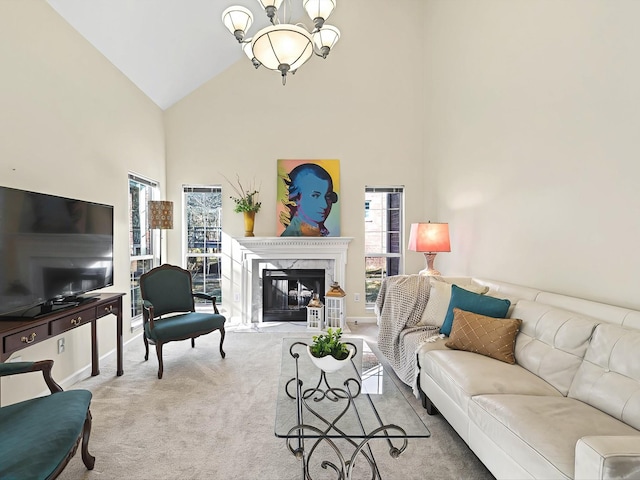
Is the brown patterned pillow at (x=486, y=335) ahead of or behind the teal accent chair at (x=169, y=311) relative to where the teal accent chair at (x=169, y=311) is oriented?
ahead

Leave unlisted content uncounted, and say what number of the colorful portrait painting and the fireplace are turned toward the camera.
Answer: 2

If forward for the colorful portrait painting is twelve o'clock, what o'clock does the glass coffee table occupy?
The glass coffee table is roughly at 12 o'clock from the colorful portrait painting.

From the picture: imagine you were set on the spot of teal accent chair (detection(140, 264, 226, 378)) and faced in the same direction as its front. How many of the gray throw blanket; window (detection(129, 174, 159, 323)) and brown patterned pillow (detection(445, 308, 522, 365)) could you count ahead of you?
2

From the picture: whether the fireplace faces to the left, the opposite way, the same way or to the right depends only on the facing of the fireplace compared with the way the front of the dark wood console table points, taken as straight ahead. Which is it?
to the right

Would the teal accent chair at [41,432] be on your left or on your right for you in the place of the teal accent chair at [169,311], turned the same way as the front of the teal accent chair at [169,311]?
on your right

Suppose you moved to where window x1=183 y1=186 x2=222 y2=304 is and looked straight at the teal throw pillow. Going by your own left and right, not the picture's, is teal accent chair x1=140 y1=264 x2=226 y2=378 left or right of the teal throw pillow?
right

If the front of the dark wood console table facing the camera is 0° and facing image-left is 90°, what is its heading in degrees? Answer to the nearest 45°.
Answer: approximately 315°

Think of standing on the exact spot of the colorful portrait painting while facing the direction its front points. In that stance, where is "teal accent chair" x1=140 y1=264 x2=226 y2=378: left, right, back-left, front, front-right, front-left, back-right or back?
front-right

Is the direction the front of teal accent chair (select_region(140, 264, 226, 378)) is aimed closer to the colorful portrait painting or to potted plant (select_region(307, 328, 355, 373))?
the potted plant
